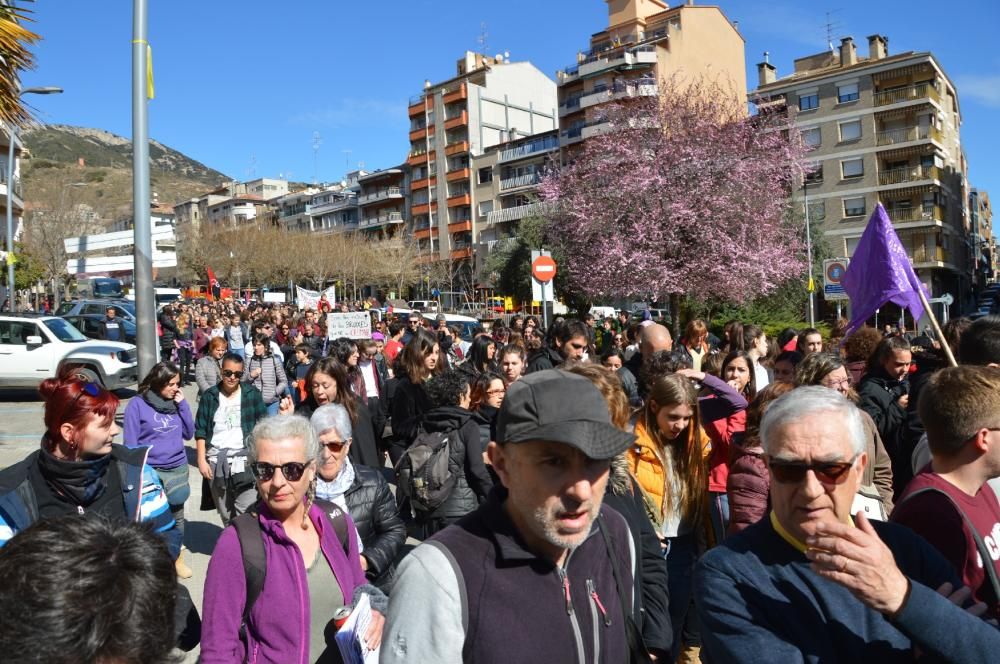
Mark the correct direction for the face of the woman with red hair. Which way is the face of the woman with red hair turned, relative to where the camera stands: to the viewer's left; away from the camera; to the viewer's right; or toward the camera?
to the viewer's right

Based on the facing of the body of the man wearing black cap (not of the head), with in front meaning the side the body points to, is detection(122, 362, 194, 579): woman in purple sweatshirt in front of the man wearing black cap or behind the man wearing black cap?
behind

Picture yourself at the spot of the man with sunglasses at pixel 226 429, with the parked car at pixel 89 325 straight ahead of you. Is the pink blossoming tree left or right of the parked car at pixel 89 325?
right

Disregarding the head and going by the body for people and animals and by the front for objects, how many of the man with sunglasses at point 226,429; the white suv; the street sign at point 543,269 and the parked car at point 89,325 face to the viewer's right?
2

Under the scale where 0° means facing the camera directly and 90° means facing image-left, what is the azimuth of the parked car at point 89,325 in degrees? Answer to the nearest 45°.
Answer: approximately 270°

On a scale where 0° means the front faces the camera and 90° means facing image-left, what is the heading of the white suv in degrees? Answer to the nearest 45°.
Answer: approximately 270°

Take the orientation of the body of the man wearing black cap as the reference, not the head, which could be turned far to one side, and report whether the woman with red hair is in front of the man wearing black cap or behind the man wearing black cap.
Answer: behind

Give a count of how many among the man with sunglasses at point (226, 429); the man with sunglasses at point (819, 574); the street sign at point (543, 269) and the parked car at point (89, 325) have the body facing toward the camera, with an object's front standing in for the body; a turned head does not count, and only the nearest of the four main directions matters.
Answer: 3

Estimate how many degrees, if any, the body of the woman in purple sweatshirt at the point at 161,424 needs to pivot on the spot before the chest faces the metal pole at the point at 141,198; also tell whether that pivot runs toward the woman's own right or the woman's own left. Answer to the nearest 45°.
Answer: approximately 135° to the woman's own left
